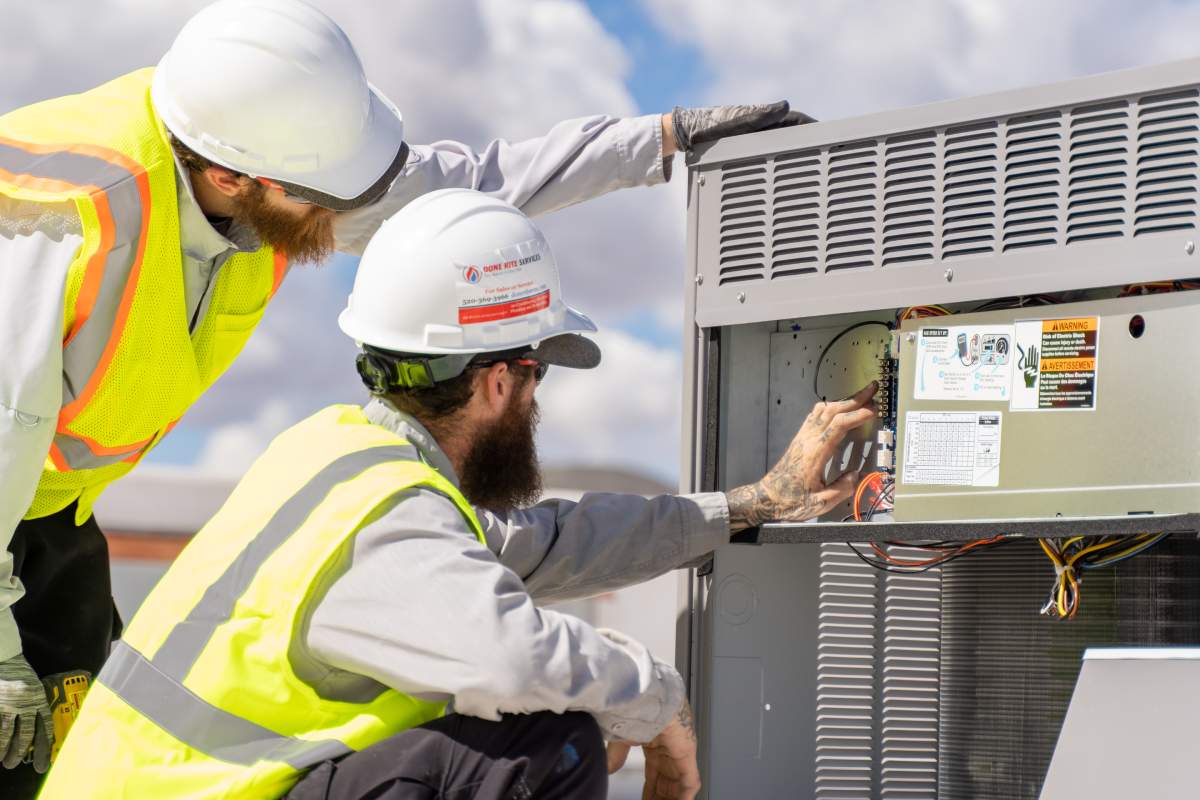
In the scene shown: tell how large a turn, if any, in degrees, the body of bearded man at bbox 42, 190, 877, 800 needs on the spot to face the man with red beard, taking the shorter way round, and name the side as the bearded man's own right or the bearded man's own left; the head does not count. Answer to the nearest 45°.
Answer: approximately 90° to the bearded man's own left

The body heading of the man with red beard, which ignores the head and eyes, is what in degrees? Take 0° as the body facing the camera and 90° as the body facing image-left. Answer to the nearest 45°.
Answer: approximately 315°

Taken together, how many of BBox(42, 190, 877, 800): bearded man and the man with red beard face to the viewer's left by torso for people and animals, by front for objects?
0

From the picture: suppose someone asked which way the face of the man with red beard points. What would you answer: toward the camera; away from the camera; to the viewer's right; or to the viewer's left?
to the viewer's right

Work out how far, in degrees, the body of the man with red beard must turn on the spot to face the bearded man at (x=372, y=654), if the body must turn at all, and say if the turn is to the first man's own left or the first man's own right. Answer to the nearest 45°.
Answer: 0° — they already face them

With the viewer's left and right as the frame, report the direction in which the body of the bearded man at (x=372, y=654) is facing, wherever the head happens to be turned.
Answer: facing away from the viewer and to the right of the viewer
